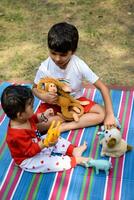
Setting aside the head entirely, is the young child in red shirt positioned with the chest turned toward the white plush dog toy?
yes

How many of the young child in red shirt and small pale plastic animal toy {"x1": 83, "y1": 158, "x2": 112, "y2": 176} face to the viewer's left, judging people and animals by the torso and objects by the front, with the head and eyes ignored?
1

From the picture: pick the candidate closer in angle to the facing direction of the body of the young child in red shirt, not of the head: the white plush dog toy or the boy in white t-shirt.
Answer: the white plush dog toy

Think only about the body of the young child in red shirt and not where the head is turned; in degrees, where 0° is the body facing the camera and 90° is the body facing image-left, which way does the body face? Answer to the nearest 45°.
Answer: approximately 270°

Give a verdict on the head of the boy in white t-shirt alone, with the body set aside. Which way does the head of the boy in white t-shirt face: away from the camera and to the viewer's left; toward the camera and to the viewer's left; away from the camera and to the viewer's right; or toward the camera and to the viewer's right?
toward the camera and to the viewer's left

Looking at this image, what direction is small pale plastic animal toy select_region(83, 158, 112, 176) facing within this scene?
to the viewer's left

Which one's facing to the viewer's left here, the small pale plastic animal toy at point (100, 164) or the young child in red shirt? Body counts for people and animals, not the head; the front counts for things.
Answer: the small pale plastic animal toy

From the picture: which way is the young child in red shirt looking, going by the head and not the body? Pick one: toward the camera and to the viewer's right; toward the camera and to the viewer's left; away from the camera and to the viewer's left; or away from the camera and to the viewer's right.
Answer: away from the camera and to the viewer's right

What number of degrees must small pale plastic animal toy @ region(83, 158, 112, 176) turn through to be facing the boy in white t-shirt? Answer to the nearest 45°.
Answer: approximately 90° to its right

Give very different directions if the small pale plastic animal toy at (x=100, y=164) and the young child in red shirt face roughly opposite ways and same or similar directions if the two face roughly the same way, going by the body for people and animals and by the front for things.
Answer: very different directions
